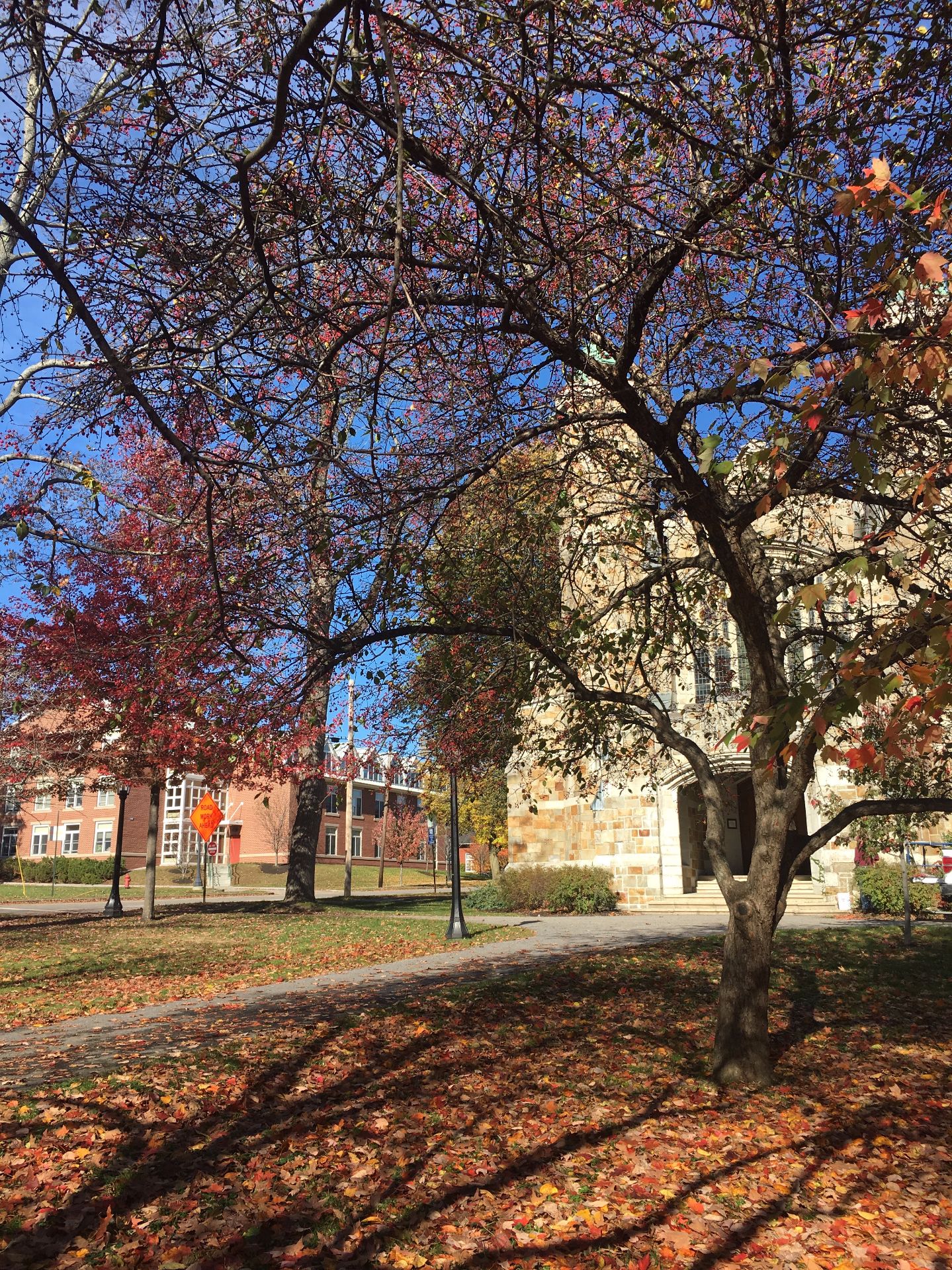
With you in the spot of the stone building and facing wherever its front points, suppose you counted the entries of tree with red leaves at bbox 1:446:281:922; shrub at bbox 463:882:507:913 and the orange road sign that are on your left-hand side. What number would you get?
0

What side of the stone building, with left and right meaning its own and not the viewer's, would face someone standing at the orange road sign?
right

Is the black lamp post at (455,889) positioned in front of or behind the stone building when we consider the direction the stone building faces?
in front

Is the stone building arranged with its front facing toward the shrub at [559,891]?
no

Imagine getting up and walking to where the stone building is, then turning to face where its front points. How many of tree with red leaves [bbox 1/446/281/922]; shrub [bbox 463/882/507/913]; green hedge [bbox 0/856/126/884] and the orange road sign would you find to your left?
0

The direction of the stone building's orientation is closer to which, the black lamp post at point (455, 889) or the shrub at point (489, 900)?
the black lamp post

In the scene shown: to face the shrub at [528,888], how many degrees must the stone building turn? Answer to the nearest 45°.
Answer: approximately 90° to its right

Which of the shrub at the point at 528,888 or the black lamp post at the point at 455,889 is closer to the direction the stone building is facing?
the black lamp post

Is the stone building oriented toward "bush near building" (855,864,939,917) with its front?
no

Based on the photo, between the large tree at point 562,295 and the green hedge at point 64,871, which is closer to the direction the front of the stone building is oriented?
the large tree

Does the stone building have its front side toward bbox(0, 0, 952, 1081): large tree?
yes

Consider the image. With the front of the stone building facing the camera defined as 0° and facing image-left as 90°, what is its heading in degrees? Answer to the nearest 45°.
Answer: approximately 0°

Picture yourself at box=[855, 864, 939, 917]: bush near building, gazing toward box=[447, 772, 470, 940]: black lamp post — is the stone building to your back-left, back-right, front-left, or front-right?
front-right

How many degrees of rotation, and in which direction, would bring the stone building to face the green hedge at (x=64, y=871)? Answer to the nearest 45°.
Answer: approximately 135° to its right

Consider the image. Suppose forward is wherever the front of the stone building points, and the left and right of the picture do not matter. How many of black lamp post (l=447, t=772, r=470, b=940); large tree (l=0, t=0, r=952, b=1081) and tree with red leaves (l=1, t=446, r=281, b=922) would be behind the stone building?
0

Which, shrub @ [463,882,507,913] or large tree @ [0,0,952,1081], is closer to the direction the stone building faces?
the large tree
